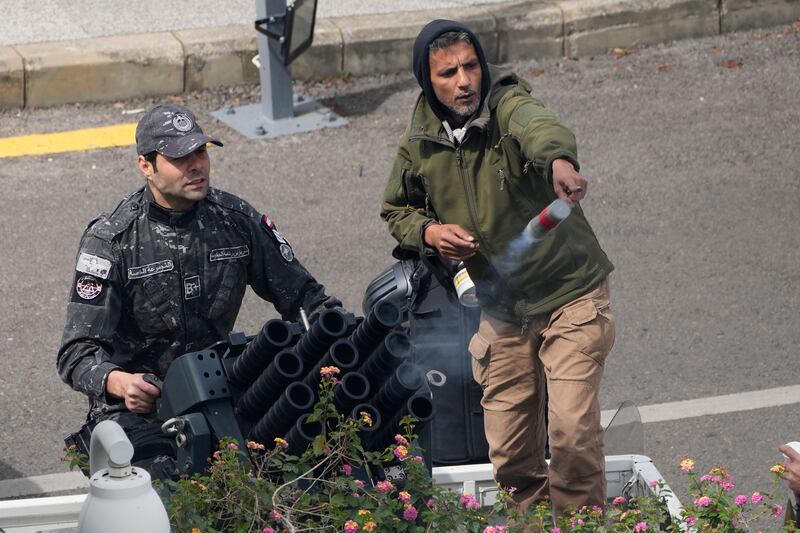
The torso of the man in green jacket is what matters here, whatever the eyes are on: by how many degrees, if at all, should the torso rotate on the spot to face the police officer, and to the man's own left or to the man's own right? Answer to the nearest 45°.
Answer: approximately 90° to the man's own right

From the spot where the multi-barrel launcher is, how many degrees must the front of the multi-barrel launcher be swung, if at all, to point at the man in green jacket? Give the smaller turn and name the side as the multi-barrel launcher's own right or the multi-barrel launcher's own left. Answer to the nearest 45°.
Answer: approximately 90° to the multi-barrel launcher's own left

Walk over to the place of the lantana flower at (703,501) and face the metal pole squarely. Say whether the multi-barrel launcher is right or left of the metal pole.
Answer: left

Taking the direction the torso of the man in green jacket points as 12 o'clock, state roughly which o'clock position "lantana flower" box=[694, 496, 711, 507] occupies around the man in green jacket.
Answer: The lantana flower is roughly at 11 o'clock from the man in green jacket.

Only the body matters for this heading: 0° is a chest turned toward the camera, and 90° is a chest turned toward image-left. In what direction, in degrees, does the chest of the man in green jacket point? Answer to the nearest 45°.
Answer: approximately 0°
